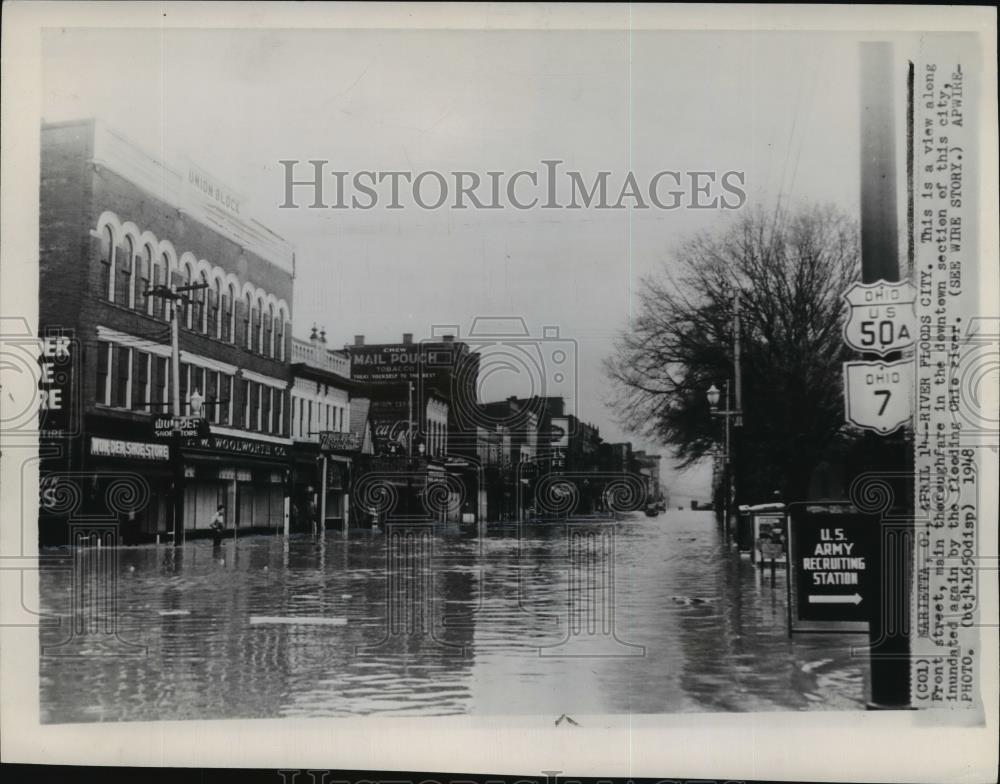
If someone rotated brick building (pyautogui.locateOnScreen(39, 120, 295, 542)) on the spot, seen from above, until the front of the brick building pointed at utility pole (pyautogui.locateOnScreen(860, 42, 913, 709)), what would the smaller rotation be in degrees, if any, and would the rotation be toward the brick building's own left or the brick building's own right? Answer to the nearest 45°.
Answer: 0° — it already faces it

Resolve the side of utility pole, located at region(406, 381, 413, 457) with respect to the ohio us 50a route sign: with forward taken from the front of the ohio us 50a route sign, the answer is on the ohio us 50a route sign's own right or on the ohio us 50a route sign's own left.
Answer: on the ohio us 50a route sign's own right

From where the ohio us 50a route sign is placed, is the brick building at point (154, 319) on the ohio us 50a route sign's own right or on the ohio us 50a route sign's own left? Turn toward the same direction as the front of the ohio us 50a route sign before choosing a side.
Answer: on the ohio us 50a route sign's own right

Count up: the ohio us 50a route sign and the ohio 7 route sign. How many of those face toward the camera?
2

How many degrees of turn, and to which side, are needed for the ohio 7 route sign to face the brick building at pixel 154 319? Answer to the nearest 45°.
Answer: approximately 90° to its right

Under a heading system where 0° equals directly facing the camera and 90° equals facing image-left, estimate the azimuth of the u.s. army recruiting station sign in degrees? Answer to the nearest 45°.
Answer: approximately 0°

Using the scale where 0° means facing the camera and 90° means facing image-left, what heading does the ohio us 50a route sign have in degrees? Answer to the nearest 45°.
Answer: approximately 0°
